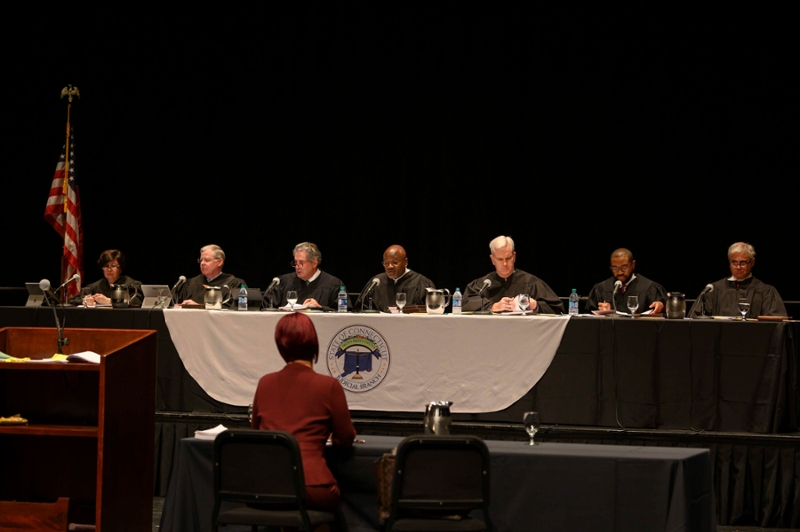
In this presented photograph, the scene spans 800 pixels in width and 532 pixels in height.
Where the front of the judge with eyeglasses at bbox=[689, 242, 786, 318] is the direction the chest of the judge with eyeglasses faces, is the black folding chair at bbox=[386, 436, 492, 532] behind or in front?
in front

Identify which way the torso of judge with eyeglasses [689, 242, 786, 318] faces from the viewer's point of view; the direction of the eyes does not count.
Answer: toward the camera

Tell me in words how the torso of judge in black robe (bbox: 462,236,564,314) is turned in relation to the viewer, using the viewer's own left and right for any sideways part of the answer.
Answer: facing the viewer

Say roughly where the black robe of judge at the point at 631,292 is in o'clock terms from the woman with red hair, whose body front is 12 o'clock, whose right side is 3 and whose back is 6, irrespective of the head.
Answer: The black robe of judge is roughly at 1 o'clock from the woman with red hair.

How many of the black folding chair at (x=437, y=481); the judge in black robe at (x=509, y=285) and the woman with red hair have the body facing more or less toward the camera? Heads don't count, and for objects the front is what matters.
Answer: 1

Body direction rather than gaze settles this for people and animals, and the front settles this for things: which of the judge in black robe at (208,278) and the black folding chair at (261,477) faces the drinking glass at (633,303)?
the black folding chair

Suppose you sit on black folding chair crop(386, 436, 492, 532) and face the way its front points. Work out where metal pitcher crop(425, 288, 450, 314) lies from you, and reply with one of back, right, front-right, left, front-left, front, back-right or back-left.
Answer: front

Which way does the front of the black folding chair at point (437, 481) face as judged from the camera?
facing away from the viewer

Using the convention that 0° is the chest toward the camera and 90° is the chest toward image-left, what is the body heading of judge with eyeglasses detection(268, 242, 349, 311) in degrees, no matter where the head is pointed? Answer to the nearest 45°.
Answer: approximately 45°

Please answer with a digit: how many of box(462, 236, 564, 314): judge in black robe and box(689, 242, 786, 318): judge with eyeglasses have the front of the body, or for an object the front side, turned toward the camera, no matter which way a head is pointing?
2

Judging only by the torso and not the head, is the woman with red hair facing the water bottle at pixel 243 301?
yes

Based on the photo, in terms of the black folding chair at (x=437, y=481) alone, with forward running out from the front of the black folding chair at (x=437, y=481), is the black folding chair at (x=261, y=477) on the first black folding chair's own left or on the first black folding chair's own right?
on the first black folding chair's own left

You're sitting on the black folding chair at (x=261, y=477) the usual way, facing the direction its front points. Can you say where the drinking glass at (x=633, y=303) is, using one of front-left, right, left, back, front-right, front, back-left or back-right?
front

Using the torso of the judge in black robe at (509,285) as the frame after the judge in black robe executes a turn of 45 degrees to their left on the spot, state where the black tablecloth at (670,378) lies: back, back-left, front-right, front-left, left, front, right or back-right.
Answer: front

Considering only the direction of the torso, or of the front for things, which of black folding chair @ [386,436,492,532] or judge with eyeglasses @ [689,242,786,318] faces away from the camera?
the black folding chair

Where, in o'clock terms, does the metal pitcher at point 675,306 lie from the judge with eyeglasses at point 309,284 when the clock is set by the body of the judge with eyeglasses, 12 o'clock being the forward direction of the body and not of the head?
The metal pitcher is roughly at 9 o'clock from the judge with eyeglasses.
